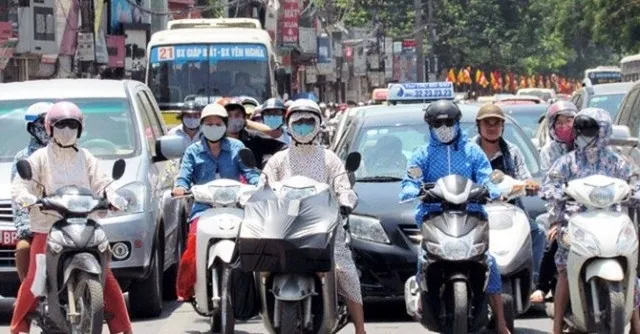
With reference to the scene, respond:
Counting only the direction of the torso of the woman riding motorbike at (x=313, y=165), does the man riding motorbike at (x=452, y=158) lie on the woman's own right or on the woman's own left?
on the woman's own left

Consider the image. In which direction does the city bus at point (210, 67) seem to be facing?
toward the camera

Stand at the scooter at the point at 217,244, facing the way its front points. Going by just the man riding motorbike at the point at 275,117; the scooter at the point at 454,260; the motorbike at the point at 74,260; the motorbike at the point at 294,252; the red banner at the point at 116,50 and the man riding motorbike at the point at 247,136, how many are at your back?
3

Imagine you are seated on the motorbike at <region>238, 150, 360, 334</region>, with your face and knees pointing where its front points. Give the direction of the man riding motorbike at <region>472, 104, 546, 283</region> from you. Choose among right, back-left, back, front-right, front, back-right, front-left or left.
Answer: back-left

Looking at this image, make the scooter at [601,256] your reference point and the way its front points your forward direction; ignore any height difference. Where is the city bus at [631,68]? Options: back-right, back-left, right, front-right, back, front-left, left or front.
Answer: back

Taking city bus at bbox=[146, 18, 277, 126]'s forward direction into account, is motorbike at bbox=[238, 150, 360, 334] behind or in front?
in front

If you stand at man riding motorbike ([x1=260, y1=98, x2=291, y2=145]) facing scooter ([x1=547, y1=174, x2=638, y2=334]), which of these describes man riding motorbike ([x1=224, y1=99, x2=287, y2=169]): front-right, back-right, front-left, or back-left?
front-right

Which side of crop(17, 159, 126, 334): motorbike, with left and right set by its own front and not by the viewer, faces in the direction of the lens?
front

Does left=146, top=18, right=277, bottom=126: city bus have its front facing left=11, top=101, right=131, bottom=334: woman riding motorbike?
yes

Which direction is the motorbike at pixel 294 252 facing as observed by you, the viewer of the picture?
facing the viewer

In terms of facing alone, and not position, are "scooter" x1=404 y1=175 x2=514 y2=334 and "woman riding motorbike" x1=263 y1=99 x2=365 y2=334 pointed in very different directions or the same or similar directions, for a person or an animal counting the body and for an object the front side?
same or similar directions

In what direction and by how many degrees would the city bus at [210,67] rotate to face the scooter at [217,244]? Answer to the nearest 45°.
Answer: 0° — it already faces it

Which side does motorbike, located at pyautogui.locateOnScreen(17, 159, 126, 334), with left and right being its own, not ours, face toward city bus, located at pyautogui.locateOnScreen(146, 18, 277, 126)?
back

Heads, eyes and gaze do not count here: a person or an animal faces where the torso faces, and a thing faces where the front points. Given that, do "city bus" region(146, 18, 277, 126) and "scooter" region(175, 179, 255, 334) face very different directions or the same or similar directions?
same or similar directions

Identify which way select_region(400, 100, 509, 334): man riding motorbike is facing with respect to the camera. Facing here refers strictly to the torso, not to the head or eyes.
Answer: toward the camera

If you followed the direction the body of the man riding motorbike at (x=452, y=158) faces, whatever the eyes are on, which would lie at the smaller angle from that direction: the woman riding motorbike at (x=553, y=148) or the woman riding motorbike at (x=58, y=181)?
the woman riding motorbike at (x=58, y=181)
